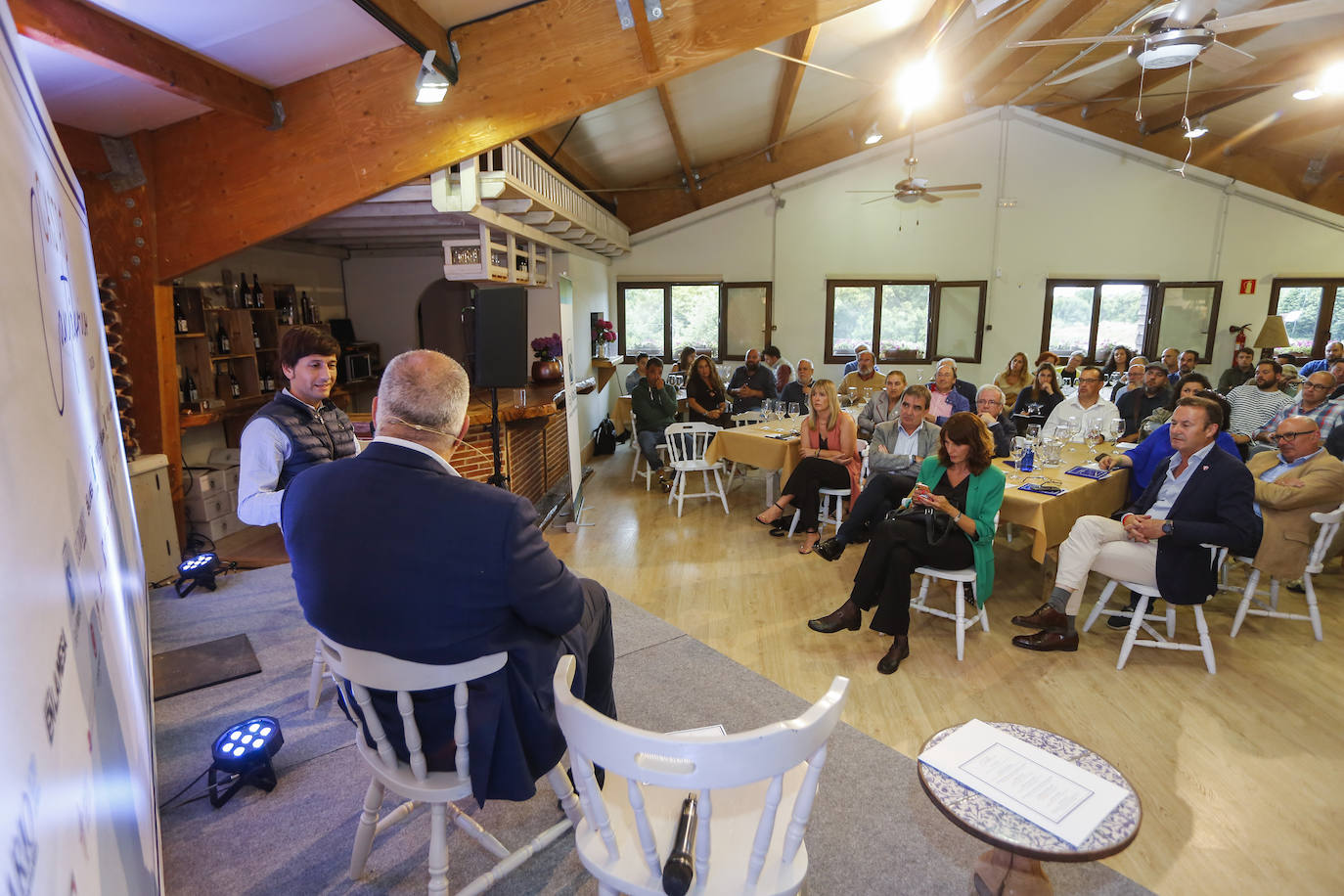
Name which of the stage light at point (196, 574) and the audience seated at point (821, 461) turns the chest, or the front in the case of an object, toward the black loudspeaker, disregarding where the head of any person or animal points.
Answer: the audience seated

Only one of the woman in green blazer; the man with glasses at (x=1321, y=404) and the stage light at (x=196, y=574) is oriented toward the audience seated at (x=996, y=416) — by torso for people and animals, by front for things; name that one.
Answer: the man with glasses

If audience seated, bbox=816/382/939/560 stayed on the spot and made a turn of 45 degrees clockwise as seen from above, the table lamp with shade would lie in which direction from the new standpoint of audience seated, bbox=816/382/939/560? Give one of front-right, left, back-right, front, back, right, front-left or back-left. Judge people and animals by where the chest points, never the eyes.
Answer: back-right

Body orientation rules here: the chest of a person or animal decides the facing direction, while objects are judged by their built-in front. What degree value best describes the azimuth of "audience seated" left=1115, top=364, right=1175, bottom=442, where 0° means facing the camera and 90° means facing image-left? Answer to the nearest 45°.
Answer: approximately 45°

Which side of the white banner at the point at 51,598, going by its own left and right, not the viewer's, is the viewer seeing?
right

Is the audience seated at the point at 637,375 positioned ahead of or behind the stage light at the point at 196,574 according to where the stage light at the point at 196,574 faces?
behind

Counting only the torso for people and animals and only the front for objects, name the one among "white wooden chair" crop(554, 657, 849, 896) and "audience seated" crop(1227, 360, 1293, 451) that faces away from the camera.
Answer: the white wooden chair

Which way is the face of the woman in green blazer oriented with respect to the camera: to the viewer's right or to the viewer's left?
to the viewer's left

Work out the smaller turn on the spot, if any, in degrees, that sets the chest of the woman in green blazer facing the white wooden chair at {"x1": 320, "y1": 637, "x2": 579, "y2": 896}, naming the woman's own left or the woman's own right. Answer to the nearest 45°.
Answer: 0° — they already face it

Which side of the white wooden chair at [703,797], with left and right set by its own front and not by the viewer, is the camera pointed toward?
back

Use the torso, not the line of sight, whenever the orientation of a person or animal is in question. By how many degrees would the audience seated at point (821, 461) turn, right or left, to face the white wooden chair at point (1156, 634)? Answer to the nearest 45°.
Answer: approximately 90° to their left
